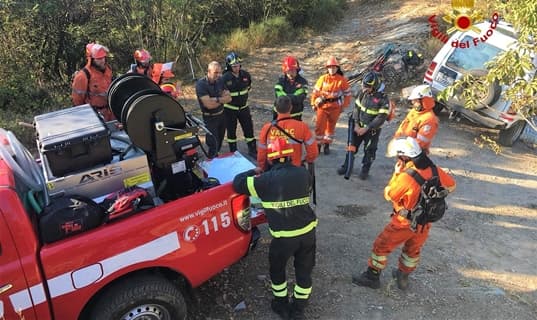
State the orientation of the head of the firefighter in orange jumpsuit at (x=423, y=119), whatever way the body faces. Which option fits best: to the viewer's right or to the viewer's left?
to the viewer's left

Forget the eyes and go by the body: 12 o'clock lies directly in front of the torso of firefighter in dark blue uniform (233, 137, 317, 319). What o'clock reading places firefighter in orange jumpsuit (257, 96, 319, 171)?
The firefighter in orange jumpsuit is roughly at 12 o'clock from the firefighter in dark blue uniform.

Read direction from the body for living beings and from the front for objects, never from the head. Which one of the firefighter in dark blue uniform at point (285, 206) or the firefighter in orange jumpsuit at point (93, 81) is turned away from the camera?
the firefighter in dark blue uniform

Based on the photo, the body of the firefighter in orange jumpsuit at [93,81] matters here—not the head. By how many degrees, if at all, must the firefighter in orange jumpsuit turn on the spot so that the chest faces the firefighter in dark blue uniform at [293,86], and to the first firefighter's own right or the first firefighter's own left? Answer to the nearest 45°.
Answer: approximately 45° to the first firefighter's own left

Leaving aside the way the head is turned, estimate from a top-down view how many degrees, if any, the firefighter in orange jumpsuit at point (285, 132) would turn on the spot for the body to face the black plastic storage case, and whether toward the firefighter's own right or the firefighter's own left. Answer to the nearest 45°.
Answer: approximately 135° to the firefighter's own left

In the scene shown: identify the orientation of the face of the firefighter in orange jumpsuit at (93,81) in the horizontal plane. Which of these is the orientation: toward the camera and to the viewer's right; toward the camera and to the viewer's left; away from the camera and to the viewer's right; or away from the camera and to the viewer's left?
toward the camera and to the viewer's right

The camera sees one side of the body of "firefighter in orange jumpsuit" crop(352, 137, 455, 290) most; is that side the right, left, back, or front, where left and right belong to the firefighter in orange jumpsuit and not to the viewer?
left

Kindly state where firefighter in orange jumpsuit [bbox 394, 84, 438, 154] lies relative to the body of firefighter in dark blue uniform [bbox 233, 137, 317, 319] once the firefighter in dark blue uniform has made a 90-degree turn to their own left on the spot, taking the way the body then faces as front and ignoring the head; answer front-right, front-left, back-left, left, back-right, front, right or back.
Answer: back-right

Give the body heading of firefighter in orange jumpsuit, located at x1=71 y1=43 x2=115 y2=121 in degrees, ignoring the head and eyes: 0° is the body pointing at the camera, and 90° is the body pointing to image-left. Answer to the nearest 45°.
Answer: approximately 315°

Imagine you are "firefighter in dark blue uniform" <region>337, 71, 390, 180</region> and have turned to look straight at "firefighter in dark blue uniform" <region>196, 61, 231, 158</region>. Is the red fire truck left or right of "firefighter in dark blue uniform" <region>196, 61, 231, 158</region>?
left

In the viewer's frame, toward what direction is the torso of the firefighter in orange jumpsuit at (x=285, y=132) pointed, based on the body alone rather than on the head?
away from the camera

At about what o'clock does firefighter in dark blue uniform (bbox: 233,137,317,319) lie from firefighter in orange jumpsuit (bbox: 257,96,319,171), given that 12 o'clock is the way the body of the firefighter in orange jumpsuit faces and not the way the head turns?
The firefighter in dark blue uniform is roughly at 6 o'clock from the firefighter in orange jumpsuit.
